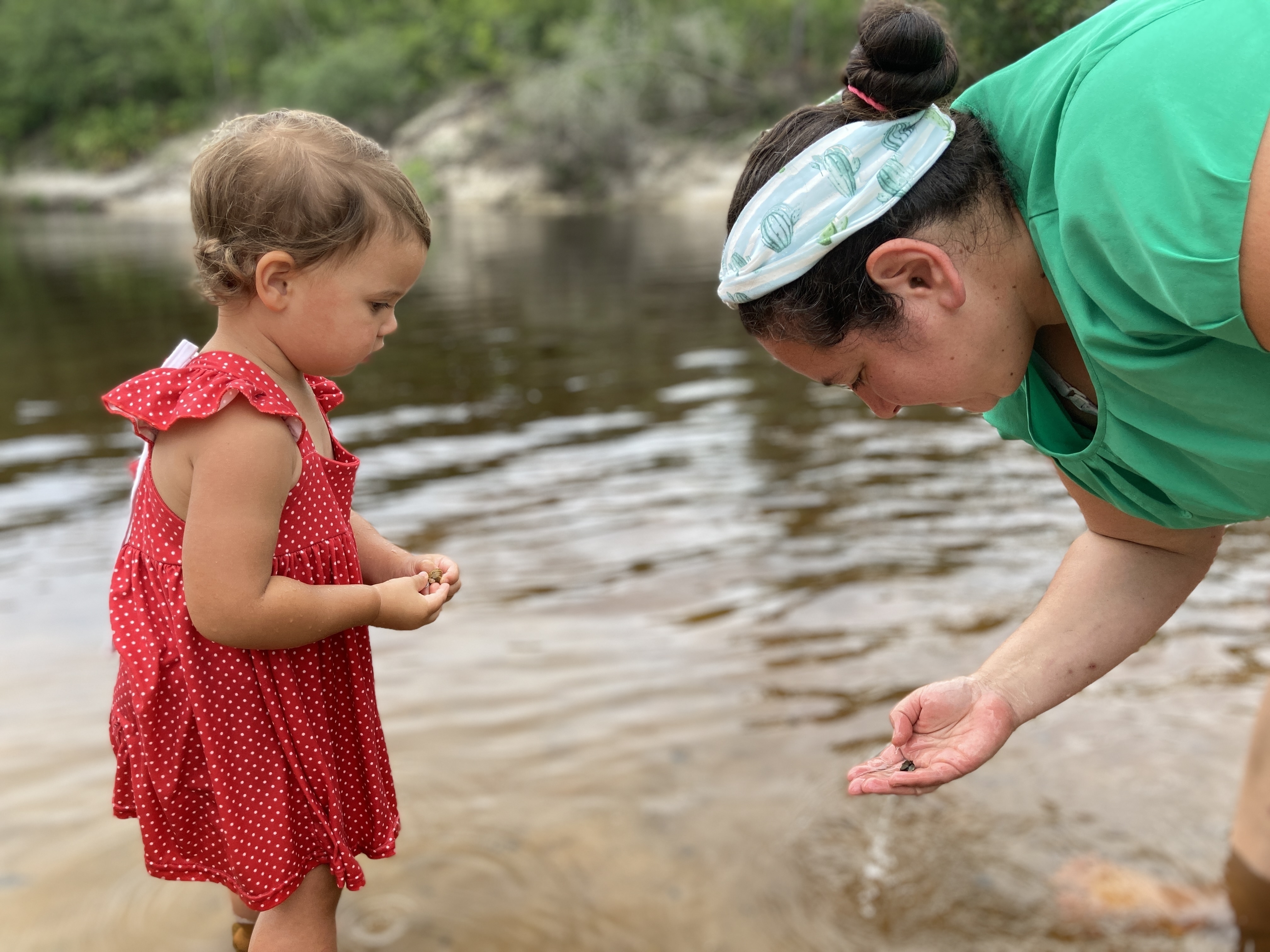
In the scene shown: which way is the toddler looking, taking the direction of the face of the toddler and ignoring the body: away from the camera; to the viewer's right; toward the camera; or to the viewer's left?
to the viewer's right

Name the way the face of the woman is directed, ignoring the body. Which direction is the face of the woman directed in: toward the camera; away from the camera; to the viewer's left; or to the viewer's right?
to the viewer's left

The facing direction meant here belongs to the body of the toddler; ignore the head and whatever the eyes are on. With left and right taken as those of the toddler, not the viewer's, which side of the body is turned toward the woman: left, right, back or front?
front

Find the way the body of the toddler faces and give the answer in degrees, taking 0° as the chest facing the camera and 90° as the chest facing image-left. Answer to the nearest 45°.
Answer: approximately 270°
